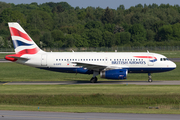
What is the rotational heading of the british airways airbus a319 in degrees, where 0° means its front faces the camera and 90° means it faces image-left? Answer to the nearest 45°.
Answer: approximately 270°
